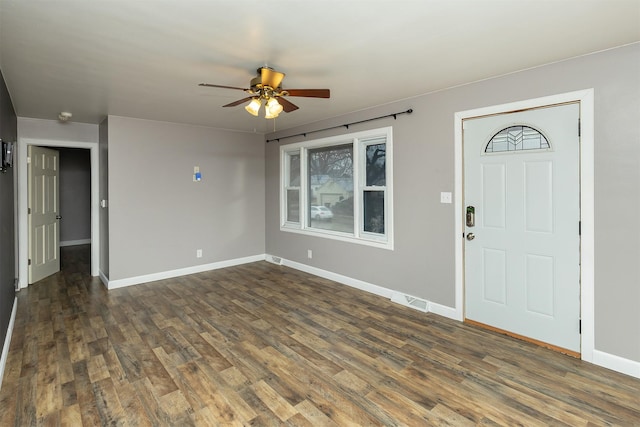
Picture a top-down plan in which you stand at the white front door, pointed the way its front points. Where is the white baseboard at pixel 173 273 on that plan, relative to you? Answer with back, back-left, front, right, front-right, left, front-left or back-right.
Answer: front-right

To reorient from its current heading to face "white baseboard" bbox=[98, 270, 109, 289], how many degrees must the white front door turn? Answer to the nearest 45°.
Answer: approximately 45° to its right

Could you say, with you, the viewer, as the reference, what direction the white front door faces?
facing the viewer and to the left of the viewer

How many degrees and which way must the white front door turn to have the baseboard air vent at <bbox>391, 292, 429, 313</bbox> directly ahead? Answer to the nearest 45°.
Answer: approximately 45° to its right

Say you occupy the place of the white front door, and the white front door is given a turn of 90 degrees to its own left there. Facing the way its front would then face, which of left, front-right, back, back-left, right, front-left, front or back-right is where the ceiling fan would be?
right

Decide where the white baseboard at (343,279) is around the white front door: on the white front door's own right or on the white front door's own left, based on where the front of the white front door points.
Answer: on the white front door's own right

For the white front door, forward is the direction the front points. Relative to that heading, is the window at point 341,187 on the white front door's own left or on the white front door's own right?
on the white front door's own right

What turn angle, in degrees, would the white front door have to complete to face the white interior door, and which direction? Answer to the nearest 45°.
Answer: approximately 45° to its right

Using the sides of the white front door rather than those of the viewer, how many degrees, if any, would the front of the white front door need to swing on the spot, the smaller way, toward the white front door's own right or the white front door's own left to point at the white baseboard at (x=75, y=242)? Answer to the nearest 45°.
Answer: approximately 45° to the white front door's own right
